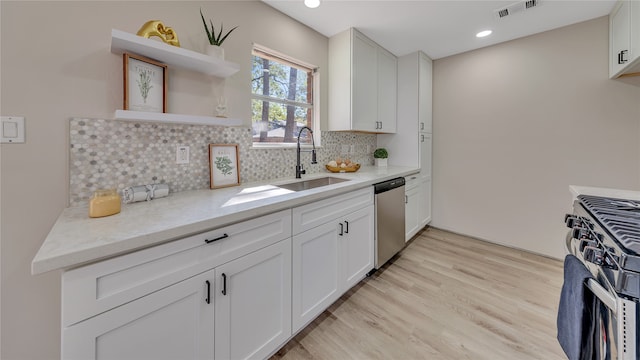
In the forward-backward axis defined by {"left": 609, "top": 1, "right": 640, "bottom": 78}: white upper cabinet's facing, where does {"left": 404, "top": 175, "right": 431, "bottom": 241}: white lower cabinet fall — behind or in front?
in front

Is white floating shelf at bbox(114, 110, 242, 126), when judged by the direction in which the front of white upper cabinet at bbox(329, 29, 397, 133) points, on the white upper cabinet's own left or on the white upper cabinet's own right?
on the white upper cabinet's own right

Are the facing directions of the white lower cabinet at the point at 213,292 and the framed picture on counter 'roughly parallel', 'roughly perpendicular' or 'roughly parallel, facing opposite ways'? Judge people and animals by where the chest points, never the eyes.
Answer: roughly parallel

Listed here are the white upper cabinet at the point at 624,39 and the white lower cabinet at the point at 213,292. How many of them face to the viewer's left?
1

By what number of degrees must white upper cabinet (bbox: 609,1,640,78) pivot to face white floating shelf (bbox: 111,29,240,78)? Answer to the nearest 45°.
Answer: approximately 45° to its left

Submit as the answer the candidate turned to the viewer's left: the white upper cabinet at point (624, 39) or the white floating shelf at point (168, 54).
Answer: the white upper cabinet

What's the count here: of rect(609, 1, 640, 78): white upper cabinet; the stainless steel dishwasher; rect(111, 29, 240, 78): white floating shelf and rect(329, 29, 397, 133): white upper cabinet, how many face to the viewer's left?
1

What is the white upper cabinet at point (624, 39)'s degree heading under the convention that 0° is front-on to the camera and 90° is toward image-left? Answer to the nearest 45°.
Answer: approximately 90°

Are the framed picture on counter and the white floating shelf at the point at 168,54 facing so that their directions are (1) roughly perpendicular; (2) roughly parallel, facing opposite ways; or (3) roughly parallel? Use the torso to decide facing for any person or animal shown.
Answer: roughly parallel

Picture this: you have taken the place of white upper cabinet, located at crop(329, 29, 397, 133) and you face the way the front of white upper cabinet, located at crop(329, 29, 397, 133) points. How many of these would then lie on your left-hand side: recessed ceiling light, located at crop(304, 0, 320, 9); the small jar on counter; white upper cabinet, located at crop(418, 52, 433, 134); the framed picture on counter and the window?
1

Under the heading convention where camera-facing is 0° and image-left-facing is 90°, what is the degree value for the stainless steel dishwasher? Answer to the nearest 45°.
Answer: approximately 315°

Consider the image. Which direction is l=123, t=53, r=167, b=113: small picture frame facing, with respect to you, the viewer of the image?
facing the viewer and to the right of the viewer
